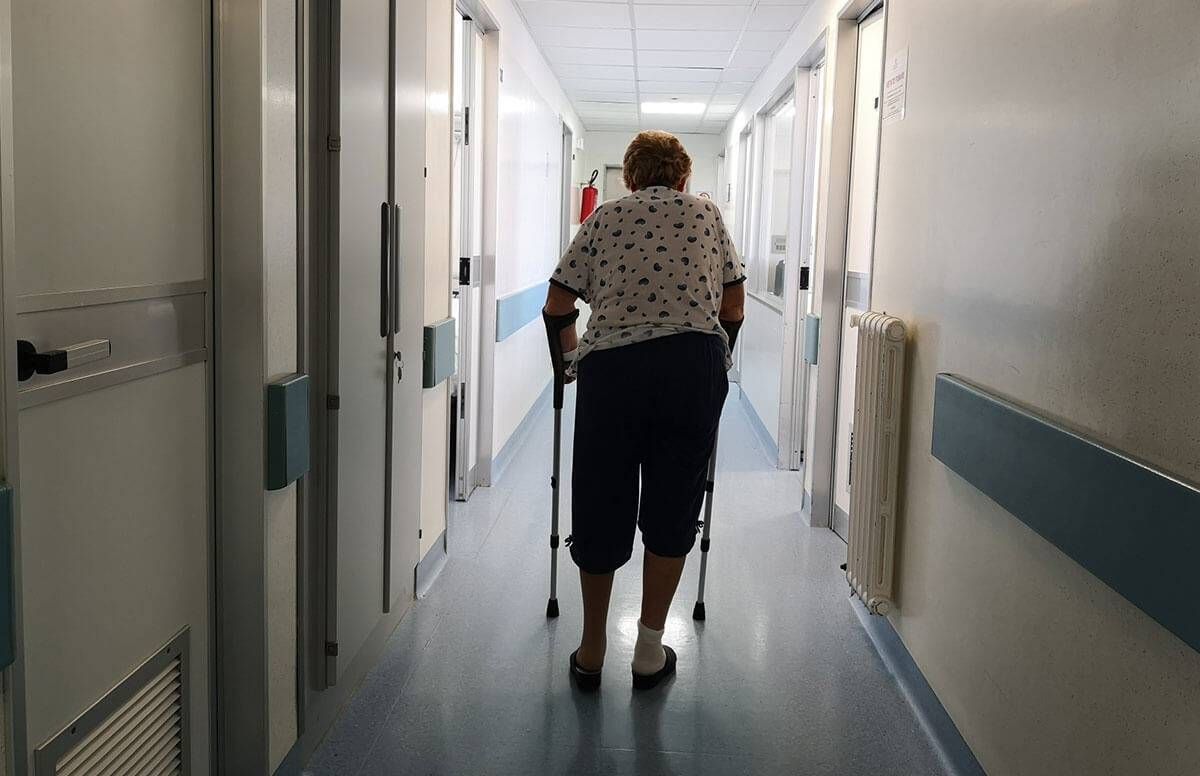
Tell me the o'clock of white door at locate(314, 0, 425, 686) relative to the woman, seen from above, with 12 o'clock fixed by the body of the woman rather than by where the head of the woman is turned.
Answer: The white door is roughly at 9 o'clock from the woman.

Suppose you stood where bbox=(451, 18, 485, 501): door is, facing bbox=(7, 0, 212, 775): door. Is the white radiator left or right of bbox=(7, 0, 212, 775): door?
left

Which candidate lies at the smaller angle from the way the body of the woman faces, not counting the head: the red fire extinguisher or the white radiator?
the red fire extinguisher

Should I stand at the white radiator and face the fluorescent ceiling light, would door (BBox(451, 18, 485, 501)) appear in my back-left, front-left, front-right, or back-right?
front-left

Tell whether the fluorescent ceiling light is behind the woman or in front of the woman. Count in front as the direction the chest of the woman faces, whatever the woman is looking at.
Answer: in front

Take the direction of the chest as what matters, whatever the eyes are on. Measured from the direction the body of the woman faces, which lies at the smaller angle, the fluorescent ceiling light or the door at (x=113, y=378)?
the fluorescent ceiling light

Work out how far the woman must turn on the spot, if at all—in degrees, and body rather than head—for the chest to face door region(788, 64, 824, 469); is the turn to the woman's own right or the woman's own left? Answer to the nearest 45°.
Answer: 0° — they already face it

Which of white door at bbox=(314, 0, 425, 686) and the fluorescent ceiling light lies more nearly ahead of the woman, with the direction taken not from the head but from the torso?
the fluorescent ceiling light

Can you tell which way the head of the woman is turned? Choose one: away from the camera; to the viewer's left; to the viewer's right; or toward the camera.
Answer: away from the camera

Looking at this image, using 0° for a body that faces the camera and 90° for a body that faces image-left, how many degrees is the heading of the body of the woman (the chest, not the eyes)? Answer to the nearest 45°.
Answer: approximately 180°

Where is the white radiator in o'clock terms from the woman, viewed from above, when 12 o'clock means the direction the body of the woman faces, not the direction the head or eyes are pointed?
The white radiator is roughly at 2 o'clock from the woman.

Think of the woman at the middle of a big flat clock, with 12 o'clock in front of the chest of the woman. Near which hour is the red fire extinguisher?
The red fire extinguisher is roughly at 12 o'clock from the woman.

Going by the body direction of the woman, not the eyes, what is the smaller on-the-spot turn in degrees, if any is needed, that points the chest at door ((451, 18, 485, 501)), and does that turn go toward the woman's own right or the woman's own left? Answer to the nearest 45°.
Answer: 0° — they already face it
